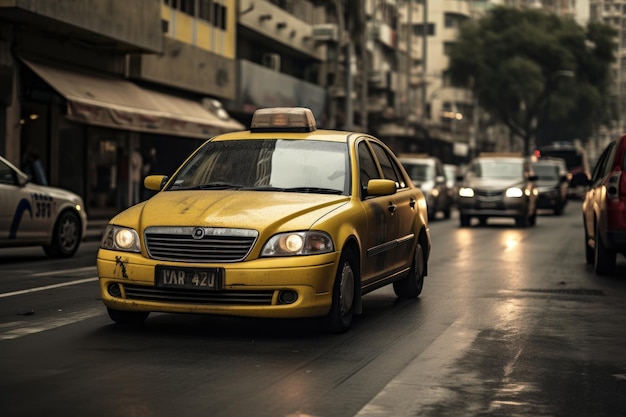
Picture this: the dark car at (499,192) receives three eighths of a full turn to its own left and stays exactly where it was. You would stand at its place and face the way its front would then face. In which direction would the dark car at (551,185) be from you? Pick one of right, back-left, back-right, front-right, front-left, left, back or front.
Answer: front-left

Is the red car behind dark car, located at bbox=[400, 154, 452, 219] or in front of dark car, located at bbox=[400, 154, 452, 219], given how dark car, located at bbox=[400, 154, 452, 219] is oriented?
in front

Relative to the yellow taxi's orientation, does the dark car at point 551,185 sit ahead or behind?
behind

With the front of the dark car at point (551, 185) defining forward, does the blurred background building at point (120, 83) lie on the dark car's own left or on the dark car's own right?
on the dark car's own right

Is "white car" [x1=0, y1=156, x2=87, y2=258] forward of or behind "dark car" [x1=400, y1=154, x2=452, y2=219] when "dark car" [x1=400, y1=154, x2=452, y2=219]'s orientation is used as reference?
forward

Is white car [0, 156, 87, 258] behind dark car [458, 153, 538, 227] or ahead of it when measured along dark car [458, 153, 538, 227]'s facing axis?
ahead

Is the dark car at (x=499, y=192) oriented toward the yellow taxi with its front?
yes

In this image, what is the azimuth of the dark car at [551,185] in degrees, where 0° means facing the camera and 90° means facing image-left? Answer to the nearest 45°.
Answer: approximately 0°

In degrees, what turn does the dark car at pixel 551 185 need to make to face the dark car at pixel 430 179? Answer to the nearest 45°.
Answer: approximately 45° to its right

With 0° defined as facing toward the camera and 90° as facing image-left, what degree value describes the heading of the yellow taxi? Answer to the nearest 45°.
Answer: approximately 45°

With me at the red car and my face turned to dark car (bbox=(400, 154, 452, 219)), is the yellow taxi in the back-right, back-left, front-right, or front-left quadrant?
back-left

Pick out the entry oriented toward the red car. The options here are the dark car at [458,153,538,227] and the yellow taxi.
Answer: the dark car

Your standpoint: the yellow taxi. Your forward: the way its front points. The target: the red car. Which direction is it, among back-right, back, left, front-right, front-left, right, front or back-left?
back
